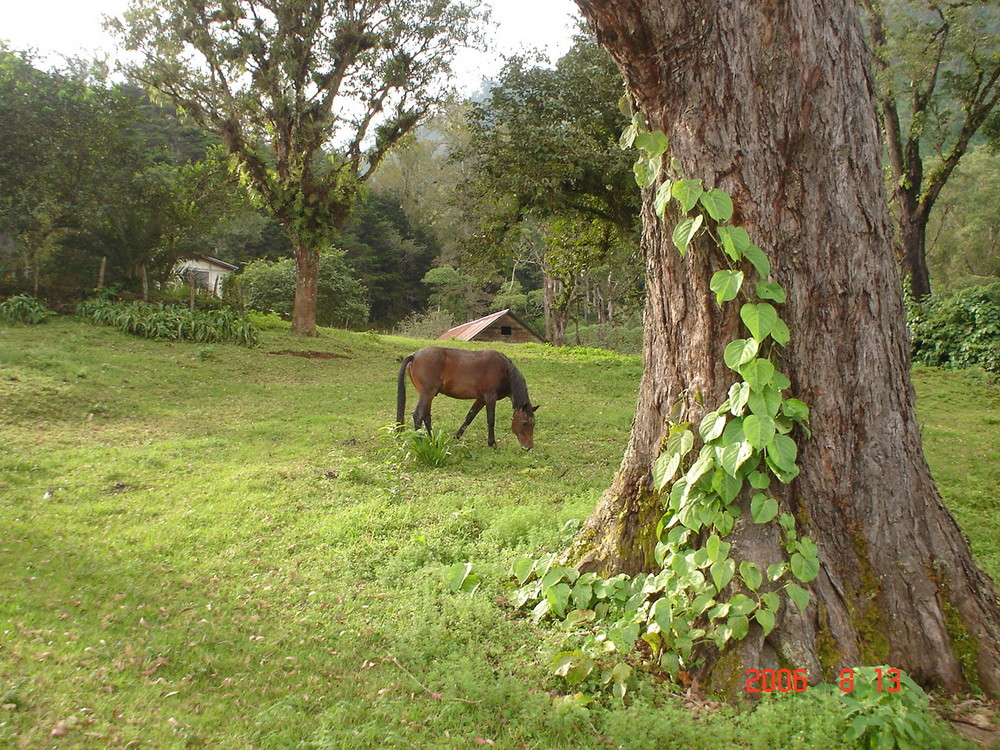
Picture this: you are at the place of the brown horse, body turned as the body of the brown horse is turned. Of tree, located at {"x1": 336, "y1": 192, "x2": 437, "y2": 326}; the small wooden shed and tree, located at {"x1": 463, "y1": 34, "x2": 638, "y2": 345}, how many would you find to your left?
3

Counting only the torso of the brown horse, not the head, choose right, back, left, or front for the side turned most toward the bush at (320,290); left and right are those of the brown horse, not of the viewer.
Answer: left

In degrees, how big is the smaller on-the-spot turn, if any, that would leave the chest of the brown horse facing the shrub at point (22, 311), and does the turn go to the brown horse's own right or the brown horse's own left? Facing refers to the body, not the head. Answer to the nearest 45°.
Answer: approximately 135° to the brown horse's own left

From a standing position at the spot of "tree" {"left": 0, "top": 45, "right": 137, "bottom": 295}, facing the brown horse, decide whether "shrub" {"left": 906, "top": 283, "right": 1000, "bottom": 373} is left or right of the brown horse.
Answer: left

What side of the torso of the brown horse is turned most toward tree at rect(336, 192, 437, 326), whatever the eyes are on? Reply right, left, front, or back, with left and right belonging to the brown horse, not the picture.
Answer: left

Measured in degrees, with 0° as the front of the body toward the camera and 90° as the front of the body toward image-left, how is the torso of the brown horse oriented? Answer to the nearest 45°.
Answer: approximately 270°

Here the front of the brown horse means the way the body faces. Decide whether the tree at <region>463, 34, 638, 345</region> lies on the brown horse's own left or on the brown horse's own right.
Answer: on the brown horse's own left

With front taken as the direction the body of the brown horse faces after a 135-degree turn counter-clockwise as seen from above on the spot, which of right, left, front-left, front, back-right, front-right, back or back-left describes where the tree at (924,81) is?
right

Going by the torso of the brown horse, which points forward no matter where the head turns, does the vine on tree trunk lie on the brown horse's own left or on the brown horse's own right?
on the brown horse's own right

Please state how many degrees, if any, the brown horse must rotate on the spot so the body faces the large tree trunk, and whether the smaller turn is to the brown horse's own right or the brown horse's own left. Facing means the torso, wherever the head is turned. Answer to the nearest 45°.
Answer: approximately 90° to the brown horse's own right

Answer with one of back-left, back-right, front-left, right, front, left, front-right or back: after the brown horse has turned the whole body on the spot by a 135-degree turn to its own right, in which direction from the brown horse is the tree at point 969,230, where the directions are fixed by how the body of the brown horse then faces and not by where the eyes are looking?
back

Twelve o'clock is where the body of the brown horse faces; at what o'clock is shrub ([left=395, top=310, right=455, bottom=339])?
The shrub is roughly at 9 o'clock from the brown horse.

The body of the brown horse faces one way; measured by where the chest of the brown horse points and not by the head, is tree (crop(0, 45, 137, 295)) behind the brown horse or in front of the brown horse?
behind
